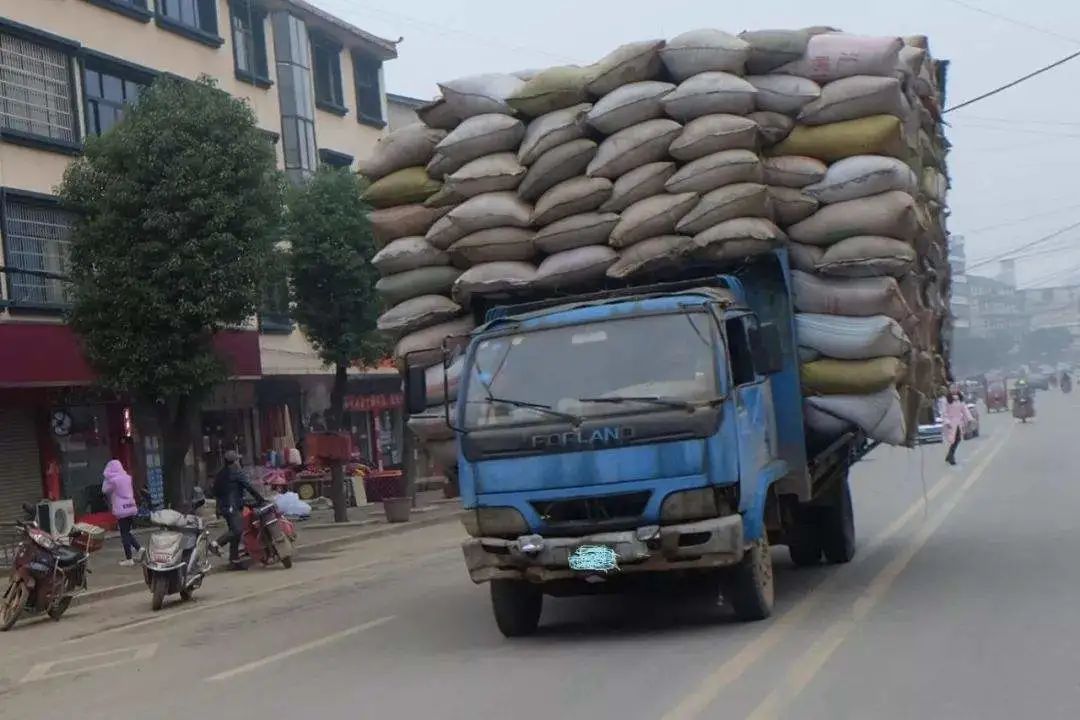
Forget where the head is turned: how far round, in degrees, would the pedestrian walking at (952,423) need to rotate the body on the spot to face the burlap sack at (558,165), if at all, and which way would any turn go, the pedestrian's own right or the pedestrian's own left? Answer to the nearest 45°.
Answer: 0° — they already face it

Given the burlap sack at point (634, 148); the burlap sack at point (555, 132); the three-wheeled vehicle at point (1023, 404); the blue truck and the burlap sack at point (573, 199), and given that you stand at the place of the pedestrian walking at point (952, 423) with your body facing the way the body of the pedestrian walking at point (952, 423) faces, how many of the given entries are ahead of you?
4

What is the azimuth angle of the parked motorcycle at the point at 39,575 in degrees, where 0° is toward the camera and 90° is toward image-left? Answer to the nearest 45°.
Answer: approximately 45°

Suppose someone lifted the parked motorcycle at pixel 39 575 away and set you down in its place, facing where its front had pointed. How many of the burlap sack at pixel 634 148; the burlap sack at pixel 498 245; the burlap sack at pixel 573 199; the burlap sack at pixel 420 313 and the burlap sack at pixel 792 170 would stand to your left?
5

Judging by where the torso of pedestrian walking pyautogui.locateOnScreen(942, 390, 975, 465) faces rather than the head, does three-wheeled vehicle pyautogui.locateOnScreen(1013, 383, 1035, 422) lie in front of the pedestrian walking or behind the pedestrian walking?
behind
